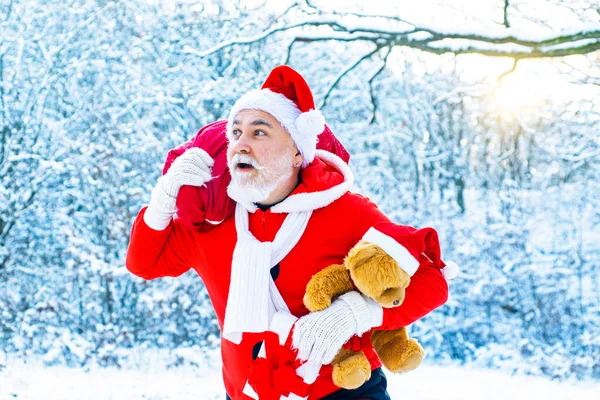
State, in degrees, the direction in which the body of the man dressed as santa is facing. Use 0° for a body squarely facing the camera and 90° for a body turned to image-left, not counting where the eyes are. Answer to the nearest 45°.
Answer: approximately 45°

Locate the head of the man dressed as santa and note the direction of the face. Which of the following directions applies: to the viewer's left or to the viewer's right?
to the viewer's left

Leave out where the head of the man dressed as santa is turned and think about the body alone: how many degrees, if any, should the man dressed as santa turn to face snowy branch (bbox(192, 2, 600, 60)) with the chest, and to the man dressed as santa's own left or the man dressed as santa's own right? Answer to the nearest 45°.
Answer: approximately 180°
